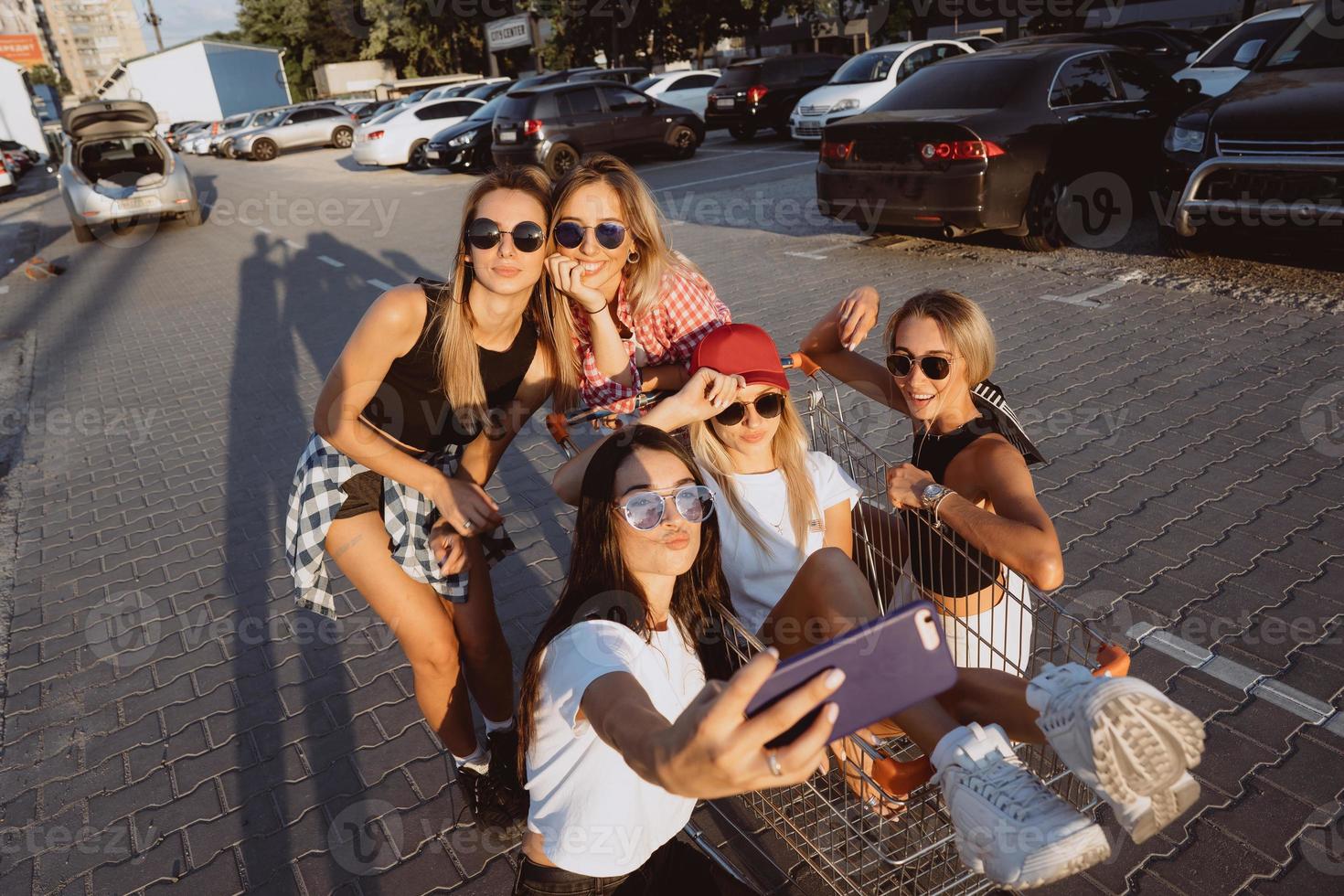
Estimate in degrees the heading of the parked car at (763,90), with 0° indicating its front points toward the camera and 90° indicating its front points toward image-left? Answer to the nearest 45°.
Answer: approximately 225°

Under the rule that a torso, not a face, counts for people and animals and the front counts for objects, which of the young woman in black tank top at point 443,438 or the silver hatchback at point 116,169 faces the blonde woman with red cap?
the young woman in black tank top

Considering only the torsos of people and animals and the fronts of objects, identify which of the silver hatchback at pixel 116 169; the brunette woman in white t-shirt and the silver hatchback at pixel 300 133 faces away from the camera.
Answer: the silver hatchback at pixel 116 169

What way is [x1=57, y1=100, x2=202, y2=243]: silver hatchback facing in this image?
away from the camera

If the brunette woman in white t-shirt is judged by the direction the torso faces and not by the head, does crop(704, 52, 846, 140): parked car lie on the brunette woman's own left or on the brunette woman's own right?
on the brunette woman's own left

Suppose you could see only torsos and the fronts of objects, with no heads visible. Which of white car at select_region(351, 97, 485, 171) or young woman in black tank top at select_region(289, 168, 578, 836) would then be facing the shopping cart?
the young woman in black tank top

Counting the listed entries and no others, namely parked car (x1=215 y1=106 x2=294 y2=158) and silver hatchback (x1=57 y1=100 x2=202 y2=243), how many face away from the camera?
1

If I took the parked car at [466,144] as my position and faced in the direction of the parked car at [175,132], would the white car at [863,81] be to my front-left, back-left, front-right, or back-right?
back-right

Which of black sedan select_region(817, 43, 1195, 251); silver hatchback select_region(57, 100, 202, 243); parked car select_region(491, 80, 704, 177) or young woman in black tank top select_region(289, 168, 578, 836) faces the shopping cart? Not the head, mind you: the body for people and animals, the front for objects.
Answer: the young woman in black tank top

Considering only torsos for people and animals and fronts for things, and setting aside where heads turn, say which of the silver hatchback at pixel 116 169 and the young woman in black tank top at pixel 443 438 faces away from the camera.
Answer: the silver hatchback
